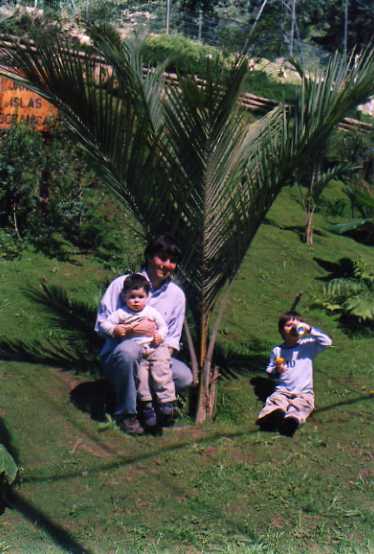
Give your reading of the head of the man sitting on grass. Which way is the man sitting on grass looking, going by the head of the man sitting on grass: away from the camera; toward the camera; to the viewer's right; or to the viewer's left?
toward the camera

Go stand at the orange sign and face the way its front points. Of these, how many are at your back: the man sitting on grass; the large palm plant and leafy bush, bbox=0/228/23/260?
0

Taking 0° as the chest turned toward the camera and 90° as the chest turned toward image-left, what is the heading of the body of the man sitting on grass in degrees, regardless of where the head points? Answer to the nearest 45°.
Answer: approximately 0°

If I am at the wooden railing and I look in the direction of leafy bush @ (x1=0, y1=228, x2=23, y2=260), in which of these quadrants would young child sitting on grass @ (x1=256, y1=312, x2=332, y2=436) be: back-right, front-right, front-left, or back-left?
front-left

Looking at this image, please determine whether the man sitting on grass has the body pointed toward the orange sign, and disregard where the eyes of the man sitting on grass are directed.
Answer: no

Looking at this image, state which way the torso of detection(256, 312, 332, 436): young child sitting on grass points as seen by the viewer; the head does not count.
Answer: toward the camera

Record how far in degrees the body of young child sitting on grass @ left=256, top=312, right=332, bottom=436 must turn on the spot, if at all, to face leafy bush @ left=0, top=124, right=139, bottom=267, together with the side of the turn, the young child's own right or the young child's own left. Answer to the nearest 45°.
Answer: approximately 135° to the young child's own right

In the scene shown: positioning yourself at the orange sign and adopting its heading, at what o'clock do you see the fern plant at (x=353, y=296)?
The fern plant is roughly at 10 o'clock from the orange sign.
